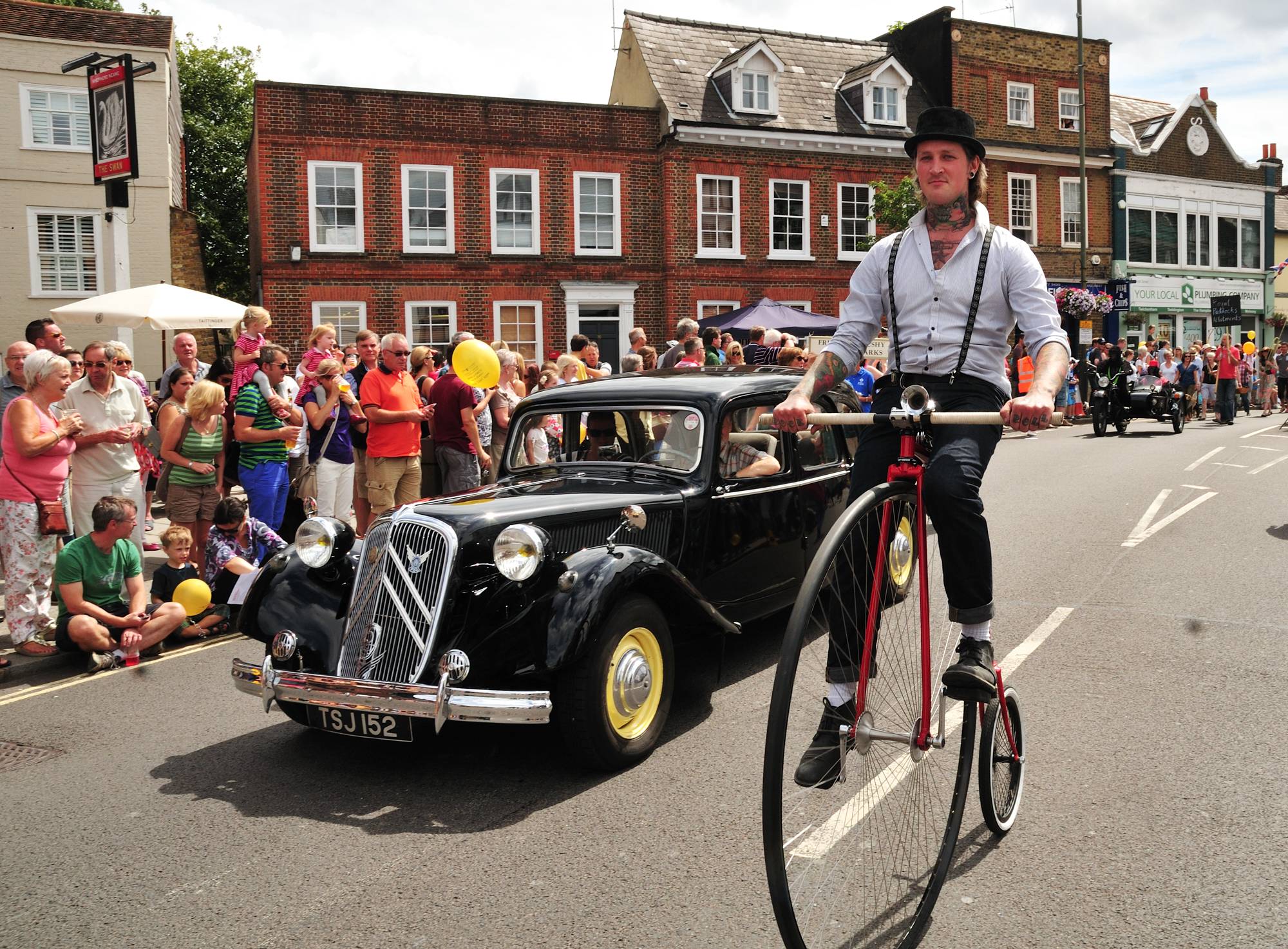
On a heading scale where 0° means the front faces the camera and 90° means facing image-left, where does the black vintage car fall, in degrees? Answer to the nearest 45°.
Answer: approximately 45°

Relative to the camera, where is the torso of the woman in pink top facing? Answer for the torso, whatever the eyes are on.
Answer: to the viewer's right

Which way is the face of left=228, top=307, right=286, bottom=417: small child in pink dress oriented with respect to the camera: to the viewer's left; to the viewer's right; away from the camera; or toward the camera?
to the viewer's right

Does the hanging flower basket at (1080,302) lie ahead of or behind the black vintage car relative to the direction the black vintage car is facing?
behind

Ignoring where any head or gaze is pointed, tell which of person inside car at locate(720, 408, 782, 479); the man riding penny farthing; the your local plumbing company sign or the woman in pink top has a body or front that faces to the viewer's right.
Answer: the woman in pink top

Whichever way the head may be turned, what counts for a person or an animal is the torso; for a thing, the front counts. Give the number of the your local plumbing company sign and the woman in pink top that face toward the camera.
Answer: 1

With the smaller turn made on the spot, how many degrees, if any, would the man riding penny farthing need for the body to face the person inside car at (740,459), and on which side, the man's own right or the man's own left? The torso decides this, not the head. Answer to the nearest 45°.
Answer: approximately 135° to the man's own right

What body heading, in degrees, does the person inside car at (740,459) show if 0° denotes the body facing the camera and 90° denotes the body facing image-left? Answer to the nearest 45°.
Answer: approximately 45°

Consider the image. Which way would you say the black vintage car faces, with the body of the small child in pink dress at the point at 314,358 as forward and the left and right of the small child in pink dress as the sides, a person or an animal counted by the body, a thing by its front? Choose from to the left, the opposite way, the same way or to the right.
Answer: to the right

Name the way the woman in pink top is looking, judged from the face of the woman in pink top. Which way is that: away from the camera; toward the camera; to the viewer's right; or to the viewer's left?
to the viewer's right

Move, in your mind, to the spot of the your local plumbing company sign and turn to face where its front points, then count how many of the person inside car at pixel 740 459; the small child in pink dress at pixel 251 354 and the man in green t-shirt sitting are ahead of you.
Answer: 3

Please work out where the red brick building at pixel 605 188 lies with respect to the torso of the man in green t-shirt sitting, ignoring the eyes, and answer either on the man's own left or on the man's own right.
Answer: on the man's own left
